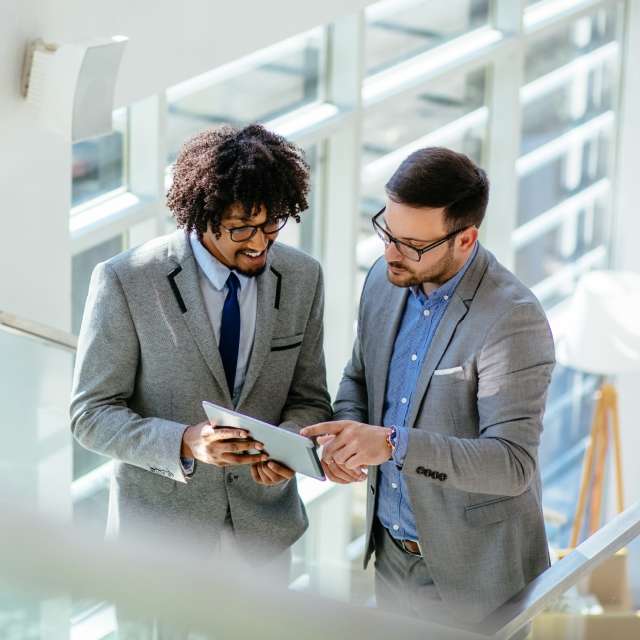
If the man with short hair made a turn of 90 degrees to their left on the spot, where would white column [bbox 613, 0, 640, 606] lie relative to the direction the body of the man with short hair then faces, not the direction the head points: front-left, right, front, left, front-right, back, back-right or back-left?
back-left

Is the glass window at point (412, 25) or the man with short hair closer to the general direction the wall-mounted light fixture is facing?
the man with short hair

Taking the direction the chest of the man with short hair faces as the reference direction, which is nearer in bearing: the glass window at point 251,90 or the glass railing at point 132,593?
the glass railing

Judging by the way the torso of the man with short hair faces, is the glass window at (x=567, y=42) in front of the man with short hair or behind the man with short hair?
behind

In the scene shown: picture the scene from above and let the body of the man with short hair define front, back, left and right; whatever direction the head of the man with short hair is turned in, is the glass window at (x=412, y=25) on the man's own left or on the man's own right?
on the man's own right

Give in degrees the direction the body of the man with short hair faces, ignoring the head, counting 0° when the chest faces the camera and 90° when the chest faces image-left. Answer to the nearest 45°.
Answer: approximately 45°

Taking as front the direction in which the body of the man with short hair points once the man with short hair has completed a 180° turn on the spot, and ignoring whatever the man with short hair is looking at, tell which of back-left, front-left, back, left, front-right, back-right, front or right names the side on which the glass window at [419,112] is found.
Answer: front-left

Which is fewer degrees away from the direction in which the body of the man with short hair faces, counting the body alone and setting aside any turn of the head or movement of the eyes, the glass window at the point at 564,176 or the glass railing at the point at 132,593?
the glass railing

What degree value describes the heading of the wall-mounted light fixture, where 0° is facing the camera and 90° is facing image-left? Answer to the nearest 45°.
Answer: approximately 315°

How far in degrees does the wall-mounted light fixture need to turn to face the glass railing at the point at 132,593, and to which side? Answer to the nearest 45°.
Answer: approximately 45° to its right
